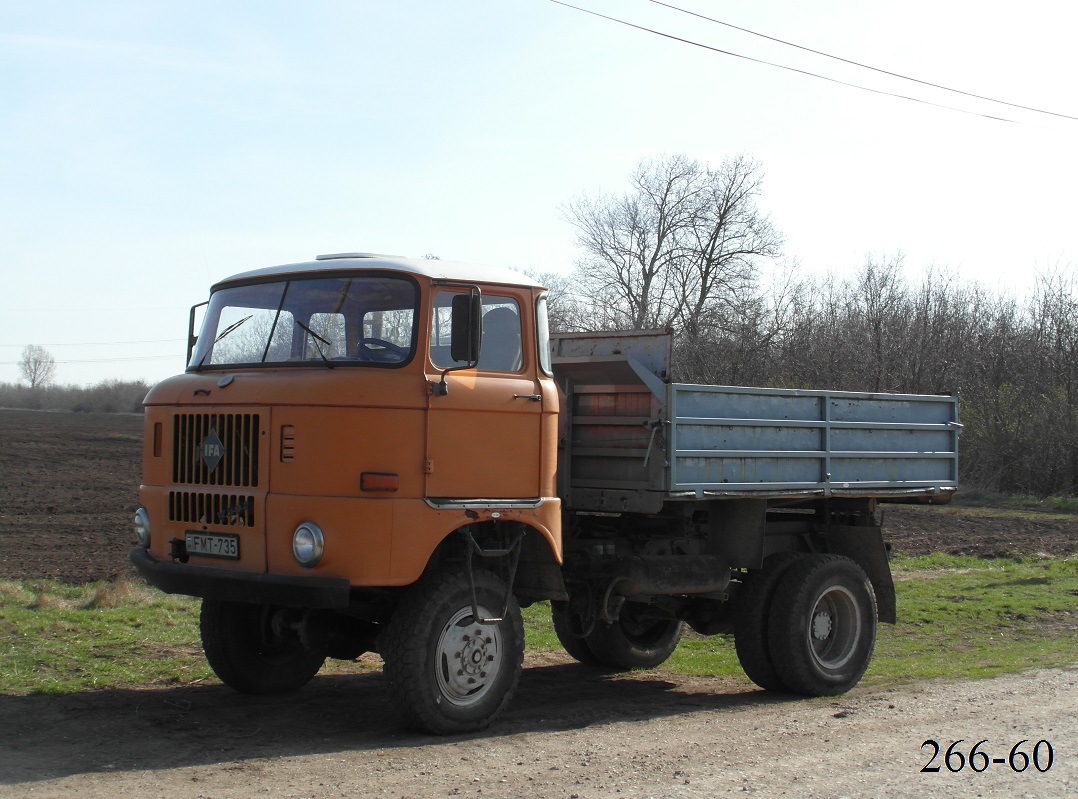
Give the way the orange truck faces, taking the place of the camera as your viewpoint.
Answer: facing the viewer and to the left of the viewer
